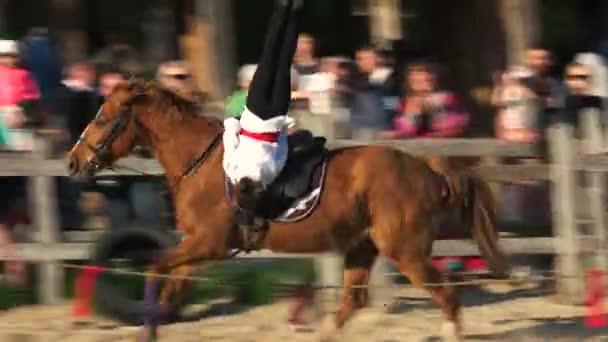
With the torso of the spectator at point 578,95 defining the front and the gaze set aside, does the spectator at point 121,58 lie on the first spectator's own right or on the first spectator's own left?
on the first spectator's own right

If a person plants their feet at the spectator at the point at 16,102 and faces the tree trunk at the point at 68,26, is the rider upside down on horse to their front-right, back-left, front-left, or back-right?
back-right

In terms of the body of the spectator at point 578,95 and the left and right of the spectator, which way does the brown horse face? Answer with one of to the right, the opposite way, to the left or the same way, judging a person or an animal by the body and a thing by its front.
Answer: to the right

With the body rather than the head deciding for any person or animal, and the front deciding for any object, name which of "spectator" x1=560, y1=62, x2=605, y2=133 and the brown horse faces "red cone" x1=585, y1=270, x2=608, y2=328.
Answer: the spectator

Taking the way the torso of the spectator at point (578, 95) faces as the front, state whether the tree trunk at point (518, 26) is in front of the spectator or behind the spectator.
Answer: behind

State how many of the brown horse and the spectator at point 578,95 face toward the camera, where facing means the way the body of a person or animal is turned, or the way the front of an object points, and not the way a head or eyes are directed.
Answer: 1

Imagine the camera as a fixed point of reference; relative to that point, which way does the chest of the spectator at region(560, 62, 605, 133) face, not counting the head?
toward the camera

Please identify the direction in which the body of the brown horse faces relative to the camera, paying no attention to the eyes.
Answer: to the viewer's left

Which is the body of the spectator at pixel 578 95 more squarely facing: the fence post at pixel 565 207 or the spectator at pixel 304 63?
the fence post

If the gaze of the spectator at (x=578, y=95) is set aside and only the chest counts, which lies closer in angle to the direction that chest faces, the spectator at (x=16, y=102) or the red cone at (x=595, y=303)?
the red cone

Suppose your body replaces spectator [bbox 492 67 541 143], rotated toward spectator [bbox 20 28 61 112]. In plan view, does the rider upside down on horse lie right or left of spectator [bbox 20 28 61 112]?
left
